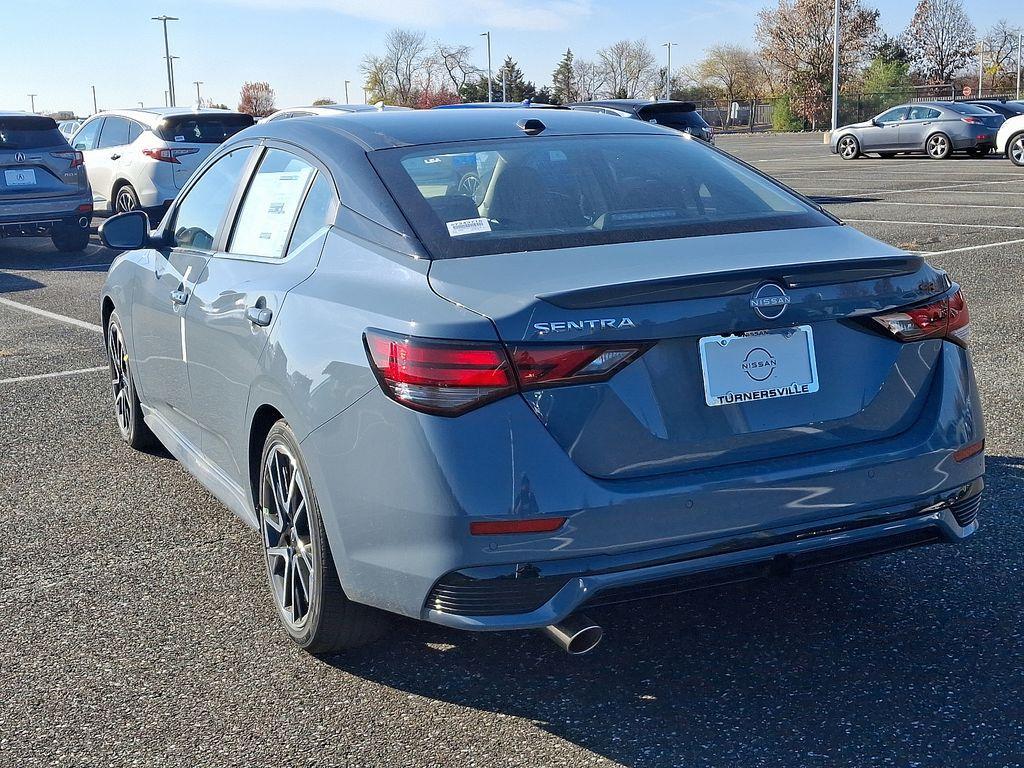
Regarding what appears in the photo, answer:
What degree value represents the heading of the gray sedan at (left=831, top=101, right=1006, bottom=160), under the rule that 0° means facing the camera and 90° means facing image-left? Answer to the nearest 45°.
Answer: approximately 135°

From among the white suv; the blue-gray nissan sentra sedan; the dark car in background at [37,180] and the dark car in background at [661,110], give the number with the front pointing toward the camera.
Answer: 0

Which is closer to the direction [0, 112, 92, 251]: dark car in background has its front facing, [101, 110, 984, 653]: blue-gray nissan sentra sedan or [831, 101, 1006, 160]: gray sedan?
the gray sedan

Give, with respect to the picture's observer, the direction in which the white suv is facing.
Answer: facing away from the viewer and to the left of the viewer

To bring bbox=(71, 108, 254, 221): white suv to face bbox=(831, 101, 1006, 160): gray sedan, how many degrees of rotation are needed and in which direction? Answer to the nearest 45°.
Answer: approximately 90° to its right

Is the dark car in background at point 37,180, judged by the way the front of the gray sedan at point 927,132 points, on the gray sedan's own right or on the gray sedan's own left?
on the gray sedan's own left

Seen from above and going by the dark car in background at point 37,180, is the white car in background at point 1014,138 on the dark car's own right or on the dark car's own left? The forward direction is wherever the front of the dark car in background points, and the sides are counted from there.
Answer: on the dark car's own right

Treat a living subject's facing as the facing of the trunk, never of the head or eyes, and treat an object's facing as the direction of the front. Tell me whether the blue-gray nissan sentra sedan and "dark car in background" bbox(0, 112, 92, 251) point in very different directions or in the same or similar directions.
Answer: same or similar directions

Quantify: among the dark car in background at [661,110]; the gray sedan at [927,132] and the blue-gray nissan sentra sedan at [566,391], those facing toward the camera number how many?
0

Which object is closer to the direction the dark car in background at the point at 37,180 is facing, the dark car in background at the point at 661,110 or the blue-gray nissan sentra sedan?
the dark car in background

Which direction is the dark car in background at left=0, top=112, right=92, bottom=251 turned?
away from the camera

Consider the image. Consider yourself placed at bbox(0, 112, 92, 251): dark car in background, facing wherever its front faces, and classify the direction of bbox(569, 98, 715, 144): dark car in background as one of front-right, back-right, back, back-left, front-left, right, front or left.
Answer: right

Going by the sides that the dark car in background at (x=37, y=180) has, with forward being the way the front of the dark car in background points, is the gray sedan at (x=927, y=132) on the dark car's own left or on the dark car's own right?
on the dark car's own right

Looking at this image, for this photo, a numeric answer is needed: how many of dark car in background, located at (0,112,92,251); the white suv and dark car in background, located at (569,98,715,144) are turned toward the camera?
0

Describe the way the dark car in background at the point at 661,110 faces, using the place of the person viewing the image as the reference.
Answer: facing away from the viewer and to the left of the viewer
